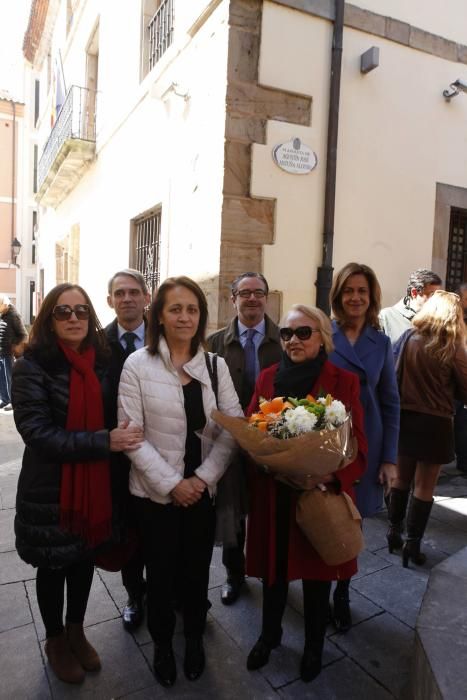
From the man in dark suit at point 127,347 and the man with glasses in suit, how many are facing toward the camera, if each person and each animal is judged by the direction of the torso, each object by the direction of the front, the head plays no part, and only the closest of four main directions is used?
2

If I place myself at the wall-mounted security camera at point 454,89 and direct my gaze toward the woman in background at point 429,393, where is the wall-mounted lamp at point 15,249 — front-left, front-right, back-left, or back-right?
back-right

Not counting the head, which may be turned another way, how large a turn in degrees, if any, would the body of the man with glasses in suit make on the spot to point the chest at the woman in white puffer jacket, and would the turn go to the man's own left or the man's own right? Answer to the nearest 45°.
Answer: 0° — they already face them

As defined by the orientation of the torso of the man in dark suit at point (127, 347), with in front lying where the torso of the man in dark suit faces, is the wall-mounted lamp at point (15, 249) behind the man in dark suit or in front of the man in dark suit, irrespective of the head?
behind

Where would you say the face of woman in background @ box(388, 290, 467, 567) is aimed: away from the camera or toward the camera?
away from the camera

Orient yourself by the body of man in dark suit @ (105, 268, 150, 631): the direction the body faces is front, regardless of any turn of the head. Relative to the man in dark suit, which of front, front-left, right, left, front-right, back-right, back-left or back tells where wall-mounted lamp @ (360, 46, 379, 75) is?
back-left

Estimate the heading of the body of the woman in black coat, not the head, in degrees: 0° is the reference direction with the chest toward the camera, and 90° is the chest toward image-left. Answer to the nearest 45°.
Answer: approximately 315°

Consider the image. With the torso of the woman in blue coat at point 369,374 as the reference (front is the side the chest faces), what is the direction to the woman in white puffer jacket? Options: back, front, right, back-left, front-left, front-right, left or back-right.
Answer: front-right
